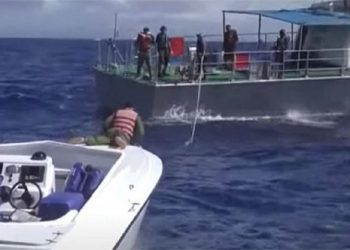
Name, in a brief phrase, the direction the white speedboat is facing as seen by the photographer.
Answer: facing away from the viewer and to the right of the viewer

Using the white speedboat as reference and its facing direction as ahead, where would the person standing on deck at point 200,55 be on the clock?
The person standing on deck is roughly at 11 o'clock from the white speedboat.

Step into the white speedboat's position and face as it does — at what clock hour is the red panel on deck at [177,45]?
The red panel on deck is roughly at 11 o'clock from the white speedboat.

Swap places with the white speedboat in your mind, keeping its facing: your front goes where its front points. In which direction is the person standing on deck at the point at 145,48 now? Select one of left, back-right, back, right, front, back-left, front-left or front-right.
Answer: front-left

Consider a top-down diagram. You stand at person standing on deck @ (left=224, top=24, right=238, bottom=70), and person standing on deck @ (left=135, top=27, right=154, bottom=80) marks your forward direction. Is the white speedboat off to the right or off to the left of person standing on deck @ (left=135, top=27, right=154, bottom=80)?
left

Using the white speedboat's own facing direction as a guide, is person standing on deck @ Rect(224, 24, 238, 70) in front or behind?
in front

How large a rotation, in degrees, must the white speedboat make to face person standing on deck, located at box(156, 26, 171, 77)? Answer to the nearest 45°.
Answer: approximately 45° to its left

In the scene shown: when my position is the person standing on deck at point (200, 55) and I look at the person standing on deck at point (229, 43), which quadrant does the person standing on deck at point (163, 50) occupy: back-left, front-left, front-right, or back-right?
back-left

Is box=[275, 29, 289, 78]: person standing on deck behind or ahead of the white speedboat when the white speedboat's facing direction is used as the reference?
ahead
